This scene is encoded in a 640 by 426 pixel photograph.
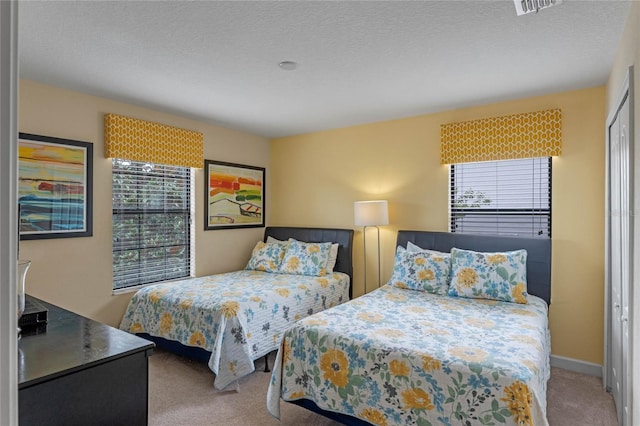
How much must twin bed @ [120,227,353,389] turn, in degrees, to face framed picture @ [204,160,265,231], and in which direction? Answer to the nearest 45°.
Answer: approximately 135° to its right

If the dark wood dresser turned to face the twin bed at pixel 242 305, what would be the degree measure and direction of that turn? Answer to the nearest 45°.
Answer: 0° — it already faces it

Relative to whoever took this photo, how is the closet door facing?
facing to the left of the viewer

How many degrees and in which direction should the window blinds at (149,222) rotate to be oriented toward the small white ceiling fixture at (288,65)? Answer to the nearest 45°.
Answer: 0° — it already faces it

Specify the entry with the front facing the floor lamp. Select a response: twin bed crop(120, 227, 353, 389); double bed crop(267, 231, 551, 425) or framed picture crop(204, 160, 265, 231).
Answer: the framed picture

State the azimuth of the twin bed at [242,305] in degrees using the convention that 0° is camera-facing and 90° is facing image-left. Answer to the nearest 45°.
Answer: approximately 45°

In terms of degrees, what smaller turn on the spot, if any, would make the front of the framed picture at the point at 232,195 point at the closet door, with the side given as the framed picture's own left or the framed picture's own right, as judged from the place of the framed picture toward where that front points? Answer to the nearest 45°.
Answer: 0° — it already faces it

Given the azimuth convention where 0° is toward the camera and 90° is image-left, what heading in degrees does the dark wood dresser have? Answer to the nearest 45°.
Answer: approximately 225°

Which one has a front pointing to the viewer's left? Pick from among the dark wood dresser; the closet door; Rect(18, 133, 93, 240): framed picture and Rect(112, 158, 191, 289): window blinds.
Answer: the closet door
